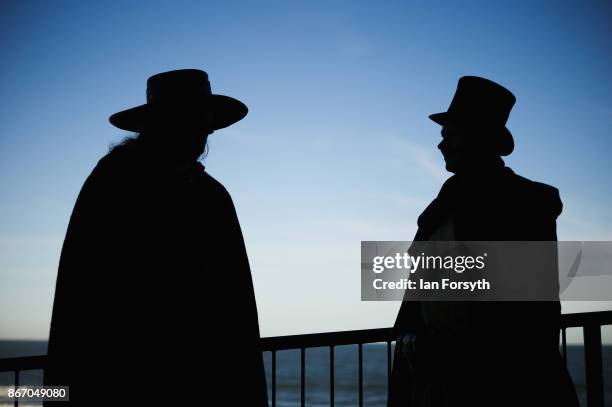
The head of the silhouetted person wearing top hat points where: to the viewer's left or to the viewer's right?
to the viewer's left
